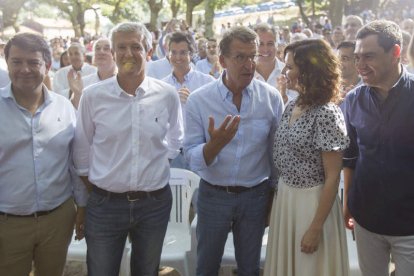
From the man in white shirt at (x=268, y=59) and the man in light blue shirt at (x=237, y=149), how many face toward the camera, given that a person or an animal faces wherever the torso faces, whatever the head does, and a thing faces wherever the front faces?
2

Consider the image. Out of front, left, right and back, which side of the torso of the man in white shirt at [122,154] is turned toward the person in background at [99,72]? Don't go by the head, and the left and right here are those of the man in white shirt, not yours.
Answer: back

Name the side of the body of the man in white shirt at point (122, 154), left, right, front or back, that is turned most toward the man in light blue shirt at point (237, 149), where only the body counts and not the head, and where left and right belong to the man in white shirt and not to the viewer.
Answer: left

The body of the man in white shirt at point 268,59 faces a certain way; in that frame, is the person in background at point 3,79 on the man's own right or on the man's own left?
on the man's own right

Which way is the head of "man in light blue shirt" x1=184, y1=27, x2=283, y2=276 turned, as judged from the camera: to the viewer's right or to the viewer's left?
to the viewer's right

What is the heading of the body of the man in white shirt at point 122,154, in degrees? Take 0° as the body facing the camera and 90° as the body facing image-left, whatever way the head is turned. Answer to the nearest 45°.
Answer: approximately 0°

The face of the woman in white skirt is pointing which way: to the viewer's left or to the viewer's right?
to the viewer's left

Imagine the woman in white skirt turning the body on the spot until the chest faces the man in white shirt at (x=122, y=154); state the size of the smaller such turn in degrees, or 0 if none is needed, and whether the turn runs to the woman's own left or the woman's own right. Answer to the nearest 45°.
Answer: approximately 45° to the woman's own right

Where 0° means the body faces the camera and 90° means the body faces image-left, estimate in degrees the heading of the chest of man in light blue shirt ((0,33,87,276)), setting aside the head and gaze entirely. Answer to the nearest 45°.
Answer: approximately 0°

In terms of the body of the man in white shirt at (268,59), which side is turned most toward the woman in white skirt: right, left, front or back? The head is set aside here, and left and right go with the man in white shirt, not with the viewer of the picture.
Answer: front
